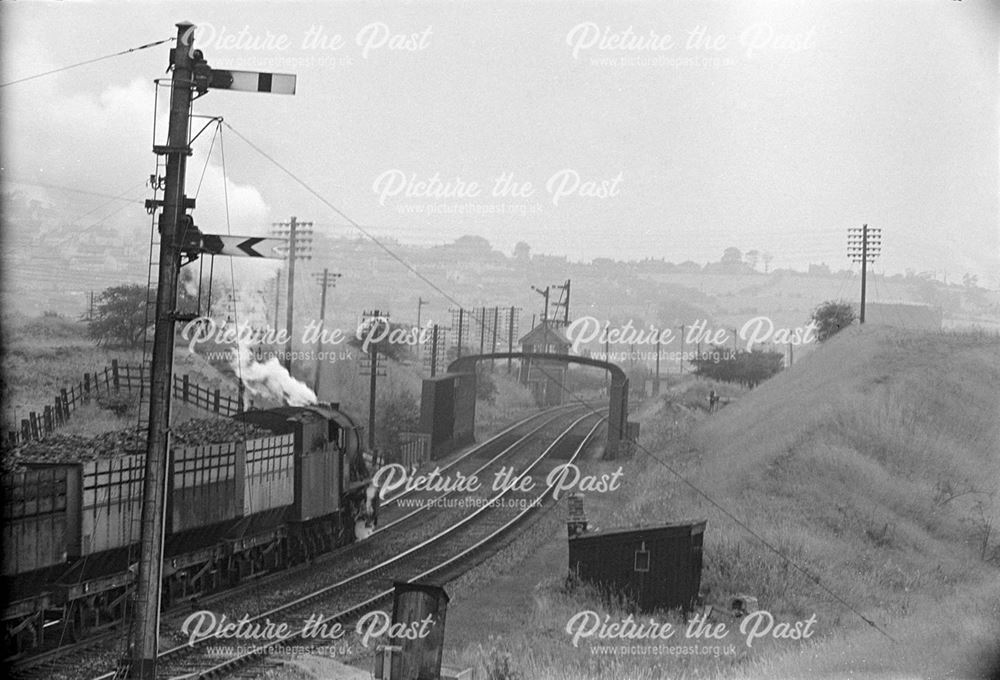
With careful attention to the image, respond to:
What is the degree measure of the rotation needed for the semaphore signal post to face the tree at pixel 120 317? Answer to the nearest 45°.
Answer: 0° — it already faces it

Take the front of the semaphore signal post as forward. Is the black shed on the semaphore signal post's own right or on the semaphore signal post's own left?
on the semaphore signal post's own right

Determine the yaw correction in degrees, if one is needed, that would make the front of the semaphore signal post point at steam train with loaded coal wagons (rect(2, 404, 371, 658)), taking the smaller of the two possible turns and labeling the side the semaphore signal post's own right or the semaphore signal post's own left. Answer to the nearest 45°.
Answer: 0° — it already faces it

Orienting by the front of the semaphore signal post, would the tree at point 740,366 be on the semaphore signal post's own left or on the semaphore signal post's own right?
on the semaphore signal post's own right

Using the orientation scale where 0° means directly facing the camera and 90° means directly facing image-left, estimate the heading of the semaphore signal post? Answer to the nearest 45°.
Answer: approximately 180°

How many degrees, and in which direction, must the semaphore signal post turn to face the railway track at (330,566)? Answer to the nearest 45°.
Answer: approximately 45° to its right
